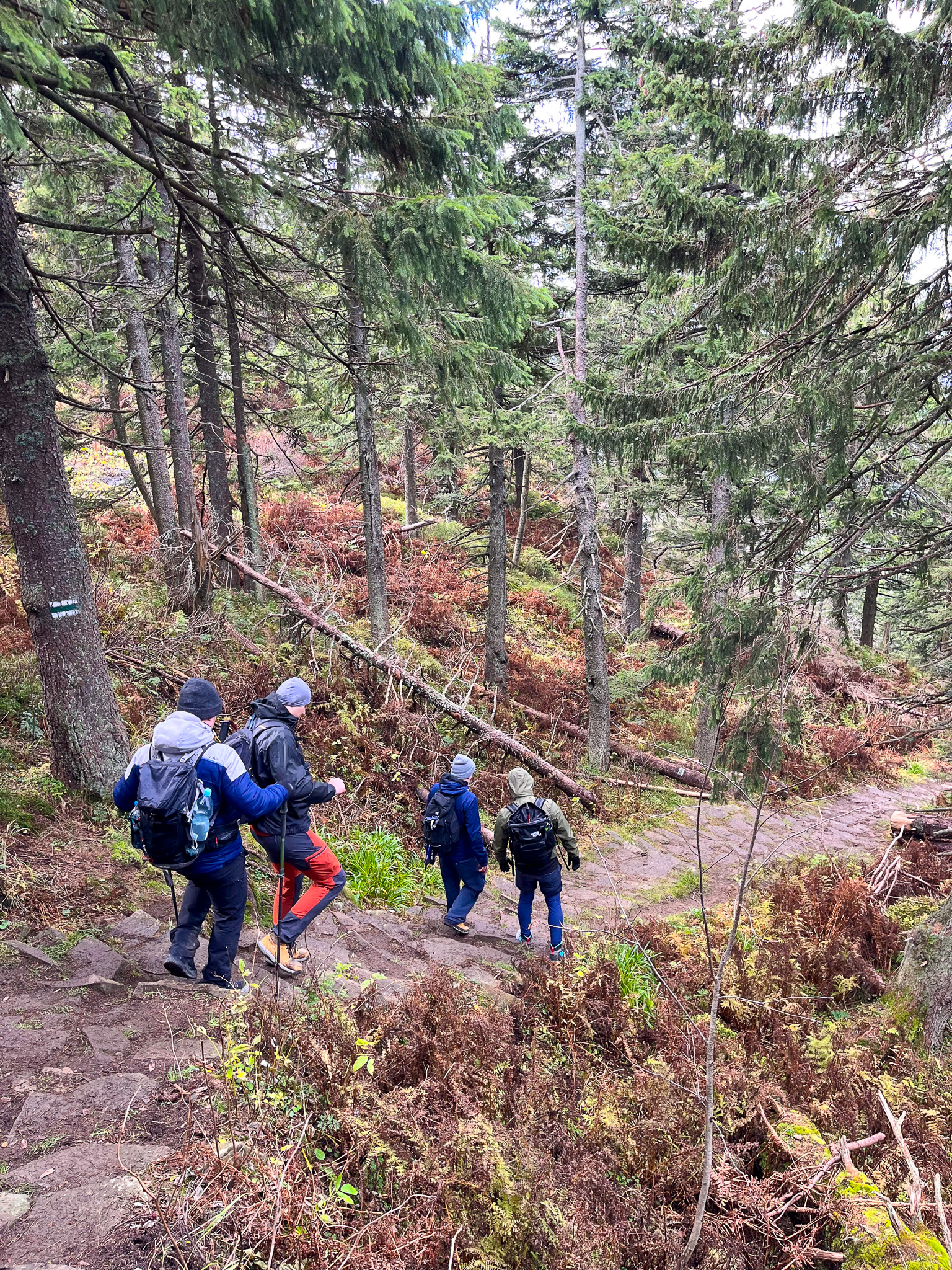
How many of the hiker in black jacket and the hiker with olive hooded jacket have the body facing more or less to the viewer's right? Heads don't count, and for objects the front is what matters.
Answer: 1

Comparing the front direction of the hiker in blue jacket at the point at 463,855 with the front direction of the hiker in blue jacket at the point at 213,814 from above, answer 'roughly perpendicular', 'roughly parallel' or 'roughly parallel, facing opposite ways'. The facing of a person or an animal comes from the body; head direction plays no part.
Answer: roughly parallel

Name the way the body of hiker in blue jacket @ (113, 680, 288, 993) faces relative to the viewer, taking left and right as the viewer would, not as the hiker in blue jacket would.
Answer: facing away from the viewer and to the right of the viewer

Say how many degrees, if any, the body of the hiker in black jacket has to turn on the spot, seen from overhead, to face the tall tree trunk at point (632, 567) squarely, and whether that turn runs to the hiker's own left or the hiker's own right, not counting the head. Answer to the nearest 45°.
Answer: approximately 45° to the hiker's own left

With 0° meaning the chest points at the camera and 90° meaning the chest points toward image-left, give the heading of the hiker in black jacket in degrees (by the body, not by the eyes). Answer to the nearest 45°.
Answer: approximately 270°

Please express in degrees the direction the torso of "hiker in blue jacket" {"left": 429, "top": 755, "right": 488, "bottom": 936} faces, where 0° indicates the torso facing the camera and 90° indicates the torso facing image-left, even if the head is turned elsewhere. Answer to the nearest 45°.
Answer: approximately 225°

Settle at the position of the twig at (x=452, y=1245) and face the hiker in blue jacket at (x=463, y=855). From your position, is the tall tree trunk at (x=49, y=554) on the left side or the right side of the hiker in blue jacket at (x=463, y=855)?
left

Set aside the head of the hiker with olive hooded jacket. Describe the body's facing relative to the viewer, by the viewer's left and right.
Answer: facing away from the viewer

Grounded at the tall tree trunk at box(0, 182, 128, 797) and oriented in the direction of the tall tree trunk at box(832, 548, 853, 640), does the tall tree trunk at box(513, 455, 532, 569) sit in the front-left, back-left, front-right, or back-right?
front-left

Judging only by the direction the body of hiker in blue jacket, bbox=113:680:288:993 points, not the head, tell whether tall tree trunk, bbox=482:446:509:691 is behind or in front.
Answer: in front

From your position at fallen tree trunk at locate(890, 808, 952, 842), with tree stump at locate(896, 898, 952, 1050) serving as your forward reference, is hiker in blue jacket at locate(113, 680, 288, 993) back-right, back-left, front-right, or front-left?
front-right

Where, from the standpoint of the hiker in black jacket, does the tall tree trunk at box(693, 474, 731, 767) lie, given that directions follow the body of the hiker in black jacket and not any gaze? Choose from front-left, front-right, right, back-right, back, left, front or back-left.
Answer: front-left
